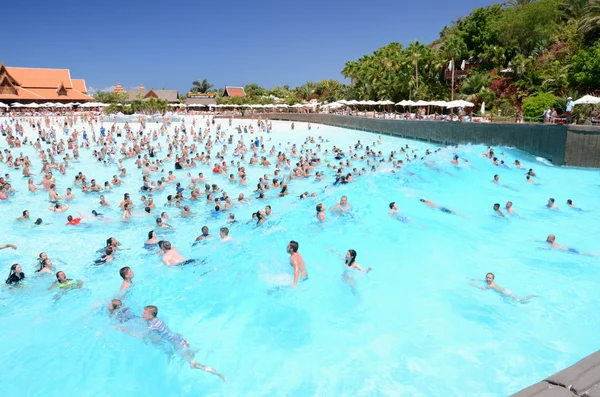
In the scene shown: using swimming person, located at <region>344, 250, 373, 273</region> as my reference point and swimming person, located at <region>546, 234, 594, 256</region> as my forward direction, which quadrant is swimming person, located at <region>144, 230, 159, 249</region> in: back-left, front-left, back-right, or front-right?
back-left

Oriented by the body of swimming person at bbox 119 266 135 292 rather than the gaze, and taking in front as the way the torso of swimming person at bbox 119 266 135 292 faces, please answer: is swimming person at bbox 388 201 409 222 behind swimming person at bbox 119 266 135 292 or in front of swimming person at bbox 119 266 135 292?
in front

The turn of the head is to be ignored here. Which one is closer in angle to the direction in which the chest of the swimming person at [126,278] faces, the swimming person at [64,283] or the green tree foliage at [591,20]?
the green tree foliage

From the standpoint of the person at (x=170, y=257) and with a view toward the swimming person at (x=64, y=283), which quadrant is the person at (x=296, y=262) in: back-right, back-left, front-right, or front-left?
back-left

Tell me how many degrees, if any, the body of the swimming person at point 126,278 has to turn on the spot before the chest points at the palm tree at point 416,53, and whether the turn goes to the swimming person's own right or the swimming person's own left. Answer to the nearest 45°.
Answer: approximately 45° to the swimming person's own left

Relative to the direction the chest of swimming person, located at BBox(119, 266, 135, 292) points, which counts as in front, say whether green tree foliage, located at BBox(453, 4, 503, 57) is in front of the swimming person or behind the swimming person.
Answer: in front

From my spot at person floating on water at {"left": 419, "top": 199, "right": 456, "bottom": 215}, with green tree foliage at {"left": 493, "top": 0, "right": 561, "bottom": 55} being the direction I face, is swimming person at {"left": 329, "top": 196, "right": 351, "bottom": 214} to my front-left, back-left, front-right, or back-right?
back-left

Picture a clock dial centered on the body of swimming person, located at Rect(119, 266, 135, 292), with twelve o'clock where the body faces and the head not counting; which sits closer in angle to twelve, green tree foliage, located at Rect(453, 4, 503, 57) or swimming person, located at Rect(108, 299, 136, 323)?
the green tree foliage

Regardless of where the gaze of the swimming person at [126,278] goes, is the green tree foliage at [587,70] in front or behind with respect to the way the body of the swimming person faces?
in front
